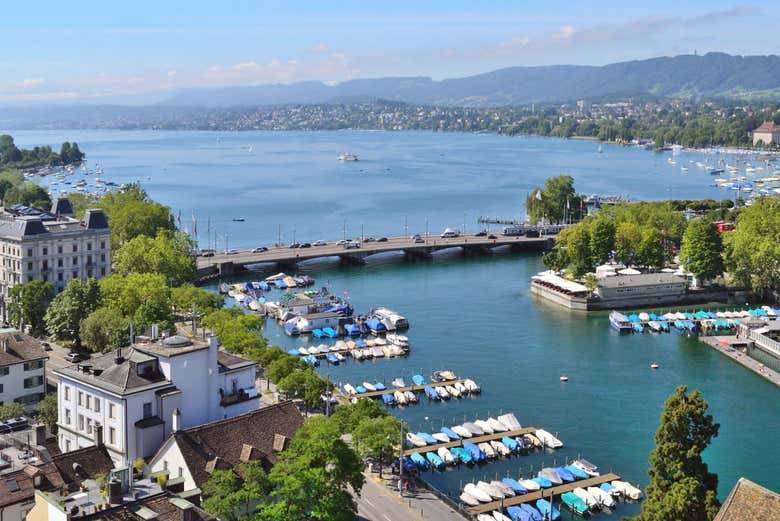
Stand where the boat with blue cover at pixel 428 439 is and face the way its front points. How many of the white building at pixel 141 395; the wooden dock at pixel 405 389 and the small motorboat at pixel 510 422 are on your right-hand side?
1
